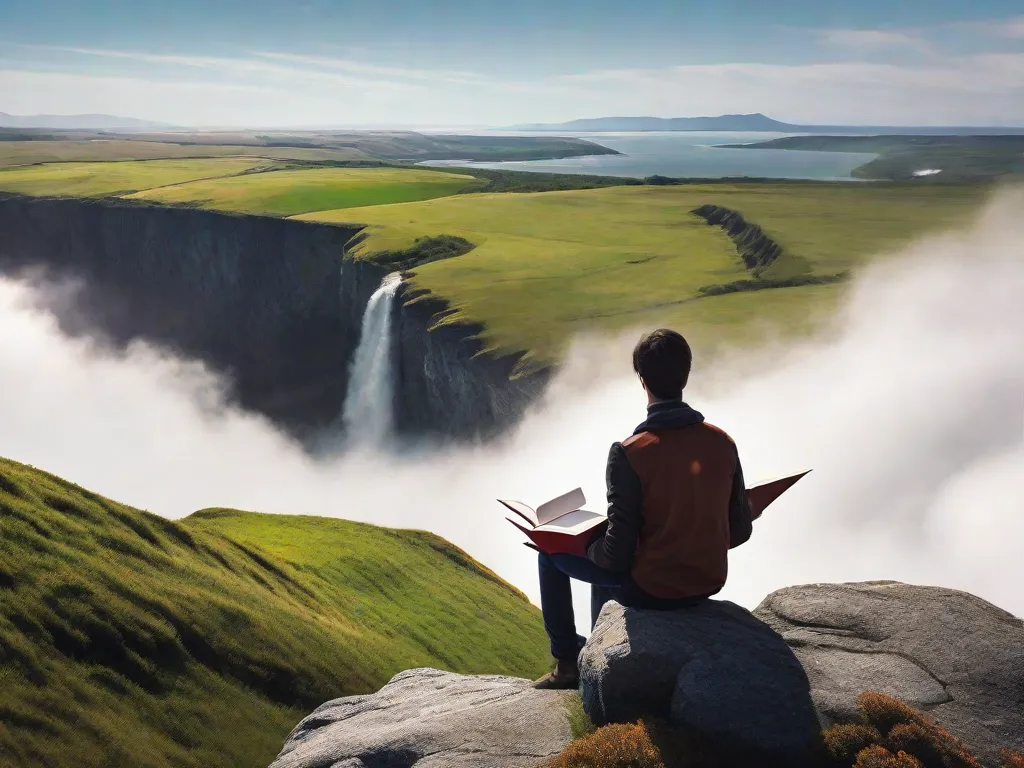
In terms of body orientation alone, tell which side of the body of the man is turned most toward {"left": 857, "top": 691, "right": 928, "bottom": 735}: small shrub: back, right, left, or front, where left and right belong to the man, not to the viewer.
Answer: back

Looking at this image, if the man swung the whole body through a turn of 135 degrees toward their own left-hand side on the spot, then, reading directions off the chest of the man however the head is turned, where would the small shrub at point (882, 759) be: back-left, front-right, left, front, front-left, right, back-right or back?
front-left

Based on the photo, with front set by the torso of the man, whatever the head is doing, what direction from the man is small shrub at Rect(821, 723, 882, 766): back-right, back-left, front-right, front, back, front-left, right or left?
back

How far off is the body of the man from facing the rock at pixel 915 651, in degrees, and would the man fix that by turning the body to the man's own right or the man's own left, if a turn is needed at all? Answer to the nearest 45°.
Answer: approximately 135° to the man's own right

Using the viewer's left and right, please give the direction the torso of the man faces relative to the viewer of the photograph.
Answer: facing away from the viewer and to the left of the viewer
